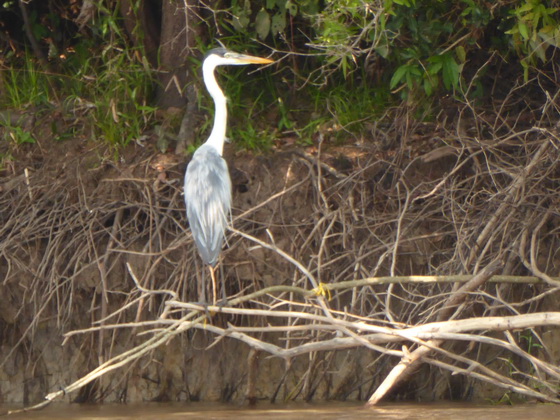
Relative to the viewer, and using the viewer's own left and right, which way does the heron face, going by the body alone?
facing away from the viewer and to the right of the viewer
